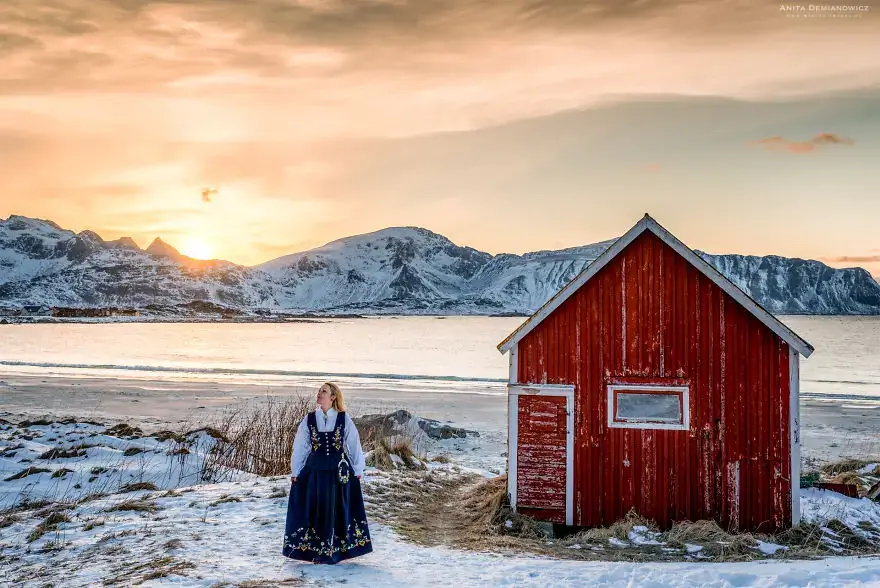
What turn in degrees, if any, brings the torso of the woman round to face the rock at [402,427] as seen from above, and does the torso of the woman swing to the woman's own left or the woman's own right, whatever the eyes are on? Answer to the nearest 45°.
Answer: approximately 180°

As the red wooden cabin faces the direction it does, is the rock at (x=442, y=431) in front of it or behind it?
behind

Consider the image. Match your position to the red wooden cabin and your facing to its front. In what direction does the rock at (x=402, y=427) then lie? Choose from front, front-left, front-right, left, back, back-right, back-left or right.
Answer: back-right

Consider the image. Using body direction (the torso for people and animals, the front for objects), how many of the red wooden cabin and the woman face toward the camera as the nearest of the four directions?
2

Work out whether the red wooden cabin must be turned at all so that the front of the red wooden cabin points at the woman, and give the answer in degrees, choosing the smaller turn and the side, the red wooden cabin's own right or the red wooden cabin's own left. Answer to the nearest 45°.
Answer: approximately 45° to the red wooden cabin's own right

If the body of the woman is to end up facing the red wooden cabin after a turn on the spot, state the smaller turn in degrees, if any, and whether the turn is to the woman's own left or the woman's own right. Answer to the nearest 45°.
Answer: approximately 135° to the woman's own left

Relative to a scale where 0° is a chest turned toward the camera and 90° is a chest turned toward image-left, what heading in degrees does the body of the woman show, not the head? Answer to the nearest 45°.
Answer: approximately 0°

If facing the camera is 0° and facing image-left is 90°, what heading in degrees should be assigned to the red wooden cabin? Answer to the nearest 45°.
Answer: approximately 0°
